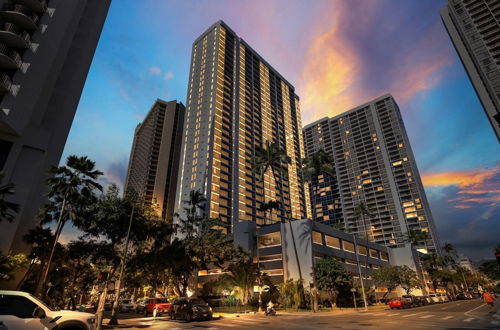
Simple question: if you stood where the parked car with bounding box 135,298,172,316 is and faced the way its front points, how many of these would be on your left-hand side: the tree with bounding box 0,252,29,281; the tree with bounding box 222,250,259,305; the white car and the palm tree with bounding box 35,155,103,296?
1

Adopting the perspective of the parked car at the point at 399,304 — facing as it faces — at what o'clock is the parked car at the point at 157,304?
the parked car at the point at 157,304 is roughly at 12 o'clock from the parked car at the point at 399,304.

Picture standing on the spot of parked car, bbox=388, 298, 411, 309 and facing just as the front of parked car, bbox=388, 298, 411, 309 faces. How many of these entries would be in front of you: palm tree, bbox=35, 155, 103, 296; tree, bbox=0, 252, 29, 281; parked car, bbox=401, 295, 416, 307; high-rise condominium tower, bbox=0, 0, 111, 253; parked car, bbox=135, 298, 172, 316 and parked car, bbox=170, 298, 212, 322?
5

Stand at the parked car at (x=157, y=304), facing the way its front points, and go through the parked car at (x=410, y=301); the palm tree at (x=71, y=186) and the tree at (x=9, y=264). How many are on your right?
2

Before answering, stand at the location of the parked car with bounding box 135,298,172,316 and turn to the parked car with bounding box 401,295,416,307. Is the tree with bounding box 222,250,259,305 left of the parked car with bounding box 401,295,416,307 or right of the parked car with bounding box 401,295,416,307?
left

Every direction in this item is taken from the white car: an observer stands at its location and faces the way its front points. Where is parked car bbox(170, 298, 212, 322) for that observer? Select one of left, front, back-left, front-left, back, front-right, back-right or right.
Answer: front-left

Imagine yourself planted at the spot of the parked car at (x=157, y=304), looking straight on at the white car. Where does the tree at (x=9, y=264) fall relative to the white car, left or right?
right

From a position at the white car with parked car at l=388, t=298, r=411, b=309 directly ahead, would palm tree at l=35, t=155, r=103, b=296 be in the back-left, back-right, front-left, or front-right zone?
front-left

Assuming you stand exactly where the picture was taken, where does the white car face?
facing to the right of the viewer

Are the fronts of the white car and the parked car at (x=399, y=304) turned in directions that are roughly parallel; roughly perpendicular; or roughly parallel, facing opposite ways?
roughly parallel, facing opposite ways

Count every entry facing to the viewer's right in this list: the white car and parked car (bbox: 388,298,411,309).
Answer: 1
